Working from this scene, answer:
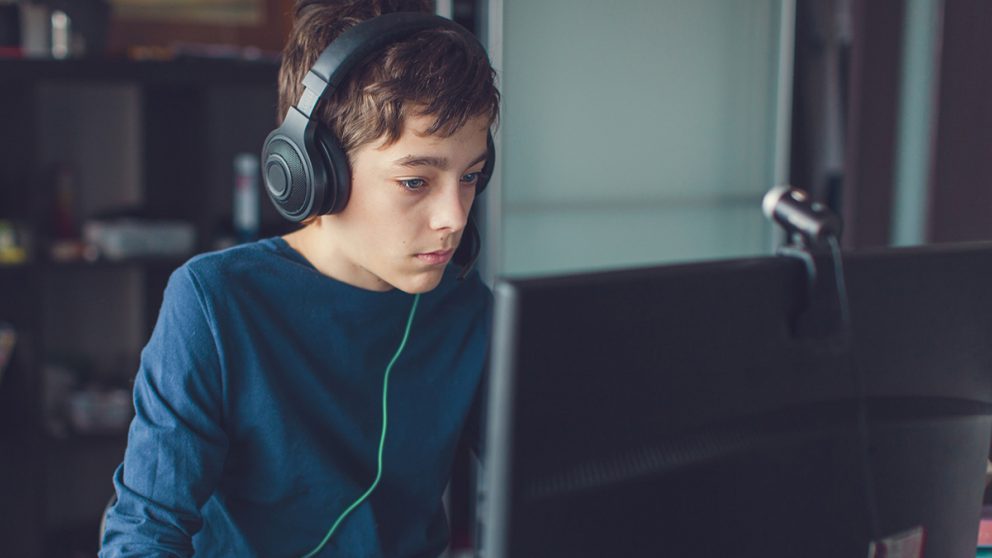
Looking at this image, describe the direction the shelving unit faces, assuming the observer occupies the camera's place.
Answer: facing the viewer

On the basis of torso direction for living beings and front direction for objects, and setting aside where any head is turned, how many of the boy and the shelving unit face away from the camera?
0

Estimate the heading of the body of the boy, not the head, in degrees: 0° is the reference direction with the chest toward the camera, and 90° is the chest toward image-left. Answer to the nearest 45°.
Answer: approximately 315°

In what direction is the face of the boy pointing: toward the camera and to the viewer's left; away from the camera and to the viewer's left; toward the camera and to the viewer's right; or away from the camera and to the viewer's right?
toward the camera and to the viewer's right

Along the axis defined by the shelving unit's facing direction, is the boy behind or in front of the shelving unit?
in front

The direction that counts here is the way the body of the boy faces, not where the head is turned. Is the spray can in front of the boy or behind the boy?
behind

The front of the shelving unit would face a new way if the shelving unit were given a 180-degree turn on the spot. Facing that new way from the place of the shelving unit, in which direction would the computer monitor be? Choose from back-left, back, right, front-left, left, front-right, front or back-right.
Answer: back

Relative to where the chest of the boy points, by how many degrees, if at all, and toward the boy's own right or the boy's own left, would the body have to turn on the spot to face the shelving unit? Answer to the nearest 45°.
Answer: approximately 135° to the boy's own left
